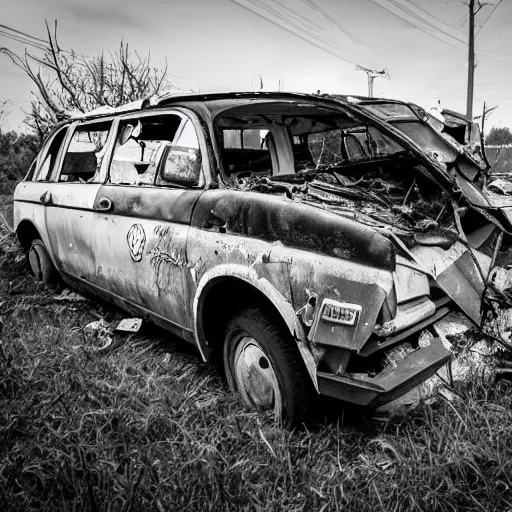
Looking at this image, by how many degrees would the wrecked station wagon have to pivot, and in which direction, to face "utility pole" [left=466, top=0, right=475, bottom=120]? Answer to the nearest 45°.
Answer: approximately 90° to its left

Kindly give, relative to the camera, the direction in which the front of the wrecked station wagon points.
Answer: facing the viewer and to the right of the viewer
